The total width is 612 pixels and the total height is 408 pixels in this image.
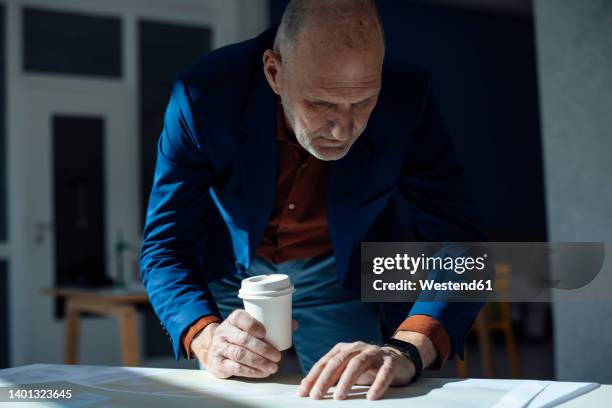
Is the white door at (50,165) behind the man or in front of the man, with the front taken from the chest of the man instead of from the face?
behind

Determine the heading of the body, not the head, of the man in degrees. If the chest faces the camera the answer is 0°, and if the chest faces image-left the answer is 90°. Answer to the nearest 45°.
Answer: approximately 0°

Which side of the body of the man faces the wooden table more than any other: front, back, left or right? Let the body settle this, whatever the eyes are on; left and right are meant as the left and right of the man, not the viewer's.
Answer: back
